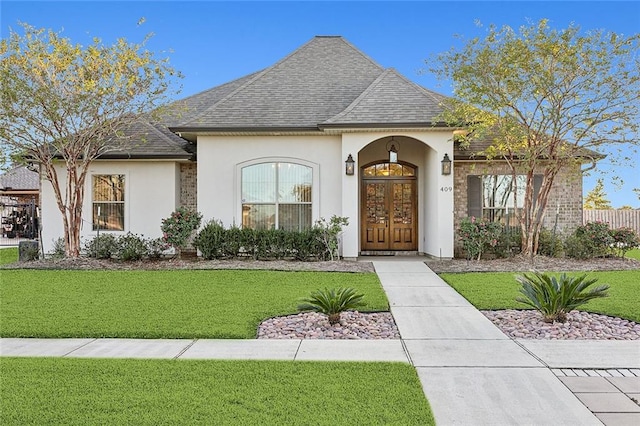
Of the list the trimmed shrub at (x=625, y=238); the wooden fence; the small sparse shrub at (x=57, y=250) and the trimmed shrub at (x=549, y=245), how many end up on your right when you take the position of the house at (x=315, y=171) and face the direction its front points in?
1

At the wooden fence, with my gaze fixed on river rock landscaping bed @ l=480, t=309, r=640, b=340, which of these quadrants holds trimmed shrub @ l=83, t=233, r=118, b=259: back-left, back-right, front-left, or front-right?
front-right

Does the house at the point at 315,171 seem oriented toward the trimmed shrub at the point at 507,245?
no

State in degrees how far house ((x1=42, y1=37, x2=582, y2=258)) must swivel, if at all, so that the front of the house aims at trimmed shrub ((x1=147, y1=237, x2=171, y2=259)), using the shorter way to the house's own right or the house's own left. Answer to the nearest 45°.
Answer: approximately 90° to the house's own right

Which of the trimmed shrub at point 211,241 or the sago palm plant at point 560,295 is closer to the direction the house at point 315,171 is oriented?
the sago palm plant

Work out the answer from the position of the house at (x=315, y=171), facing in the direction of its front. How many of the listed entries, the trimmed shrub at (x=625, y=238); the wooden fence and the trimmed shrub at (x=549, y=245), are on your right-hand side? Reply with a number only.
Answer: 0

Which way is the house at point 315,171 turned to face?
toward the camera

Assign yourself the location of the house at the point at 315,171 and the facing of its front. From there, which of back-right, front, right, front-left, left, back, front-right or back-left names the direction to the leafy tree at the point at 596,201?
back-left

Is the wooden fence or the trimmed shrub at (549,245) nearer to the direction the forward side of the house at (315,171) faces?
the trimmed shrub

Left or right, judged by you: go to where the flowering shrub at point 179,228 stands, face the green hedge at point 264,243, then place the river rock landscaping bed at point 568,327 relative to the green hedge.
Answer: right

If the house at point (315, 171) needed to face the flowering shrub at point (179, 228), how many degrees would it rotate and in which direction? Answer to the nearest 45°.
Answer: approximately 90° to its right

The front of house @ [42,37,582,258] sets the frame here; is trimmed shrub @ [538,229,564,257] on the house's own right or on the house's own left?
on the house's own left

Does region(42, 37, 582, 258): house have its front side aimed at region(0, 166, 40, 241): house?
no

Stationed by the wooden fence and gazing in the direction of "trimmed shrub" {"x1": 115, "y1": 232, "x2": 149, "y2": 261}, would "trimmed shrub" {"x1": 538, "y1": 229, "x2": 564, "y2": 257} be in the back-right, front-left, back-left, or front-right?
front-left

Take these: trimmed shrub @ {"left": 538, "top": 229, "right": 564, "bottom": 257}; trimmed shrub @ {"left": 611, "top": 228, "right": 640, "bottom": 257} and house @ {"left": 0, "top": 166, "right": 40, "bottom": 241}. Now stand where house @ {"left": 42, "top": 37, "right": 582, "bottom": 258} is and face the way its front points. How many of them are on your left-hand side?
2

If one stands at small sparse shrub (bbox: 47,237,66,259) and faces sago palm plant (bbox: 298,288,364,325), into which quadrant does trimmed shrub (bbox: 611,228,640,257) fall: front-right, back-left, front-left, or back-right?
front-left

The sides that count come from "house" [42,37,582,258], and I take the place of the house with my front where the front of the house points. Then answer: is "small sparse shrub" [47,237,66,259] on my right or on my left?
on my right

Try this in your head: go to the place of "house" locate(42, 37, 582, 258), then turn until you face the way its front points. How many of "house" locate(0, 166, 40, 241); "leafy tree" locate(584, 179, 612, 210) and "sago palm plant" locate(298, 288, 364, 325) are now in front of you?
1

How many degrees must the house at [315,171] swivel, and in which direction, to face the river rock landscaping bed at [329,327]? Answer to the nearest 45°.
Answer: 0° — it already faces it

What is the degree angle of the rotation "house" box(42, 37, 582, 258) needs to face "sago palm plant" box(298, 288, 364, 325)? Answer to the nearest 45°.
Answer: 0° — it already faces it

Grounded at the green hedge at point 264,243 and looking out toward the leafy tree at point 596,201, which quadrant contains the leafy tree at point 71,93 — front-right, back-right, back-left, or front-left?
back-left
